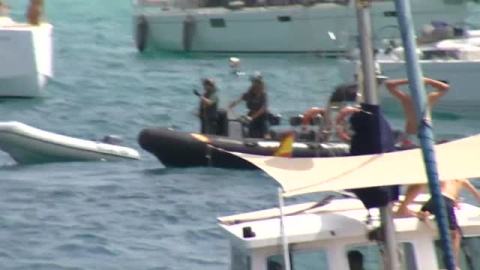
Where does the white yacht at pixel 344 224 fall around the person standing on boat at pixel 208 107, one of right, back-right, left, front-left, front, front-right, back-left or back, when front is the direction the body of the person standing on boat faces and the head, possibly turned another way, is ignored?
left

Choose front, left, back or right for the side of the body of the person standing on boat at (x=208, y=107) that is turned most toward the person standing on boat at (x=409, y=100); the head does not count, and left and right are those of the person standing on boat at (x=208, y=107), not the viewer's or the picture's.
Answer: left

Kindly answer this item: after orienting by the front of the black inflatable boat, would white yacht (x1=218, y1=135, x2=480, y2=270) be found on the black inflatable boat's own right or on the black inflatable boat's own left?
on the black inflatable boat's own left

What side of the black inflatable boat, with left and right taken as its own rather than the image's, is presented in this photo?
left

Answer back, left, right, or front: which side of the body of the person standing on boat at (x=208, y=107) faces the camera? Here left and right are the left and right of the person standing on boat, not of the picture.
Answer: left

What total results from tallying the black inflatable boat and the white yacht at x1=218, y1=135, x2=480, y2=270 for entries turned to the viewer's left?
2

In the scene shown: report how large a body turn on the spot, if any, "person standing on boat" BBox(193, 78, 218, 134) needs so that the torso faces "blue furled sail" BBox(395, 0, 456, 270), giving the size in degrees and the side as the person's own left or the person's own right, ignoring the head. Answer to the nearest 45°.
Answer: approximately 90° to the person's own left

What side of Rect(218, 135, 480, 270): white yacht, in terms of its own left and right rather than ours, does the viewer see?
left

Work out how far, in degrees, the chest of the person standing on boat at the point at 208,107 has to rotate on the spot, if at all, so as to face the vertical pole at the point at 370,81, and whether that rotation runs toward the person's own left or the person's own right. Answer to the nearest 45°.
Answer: approximately 90° to the person's own left
